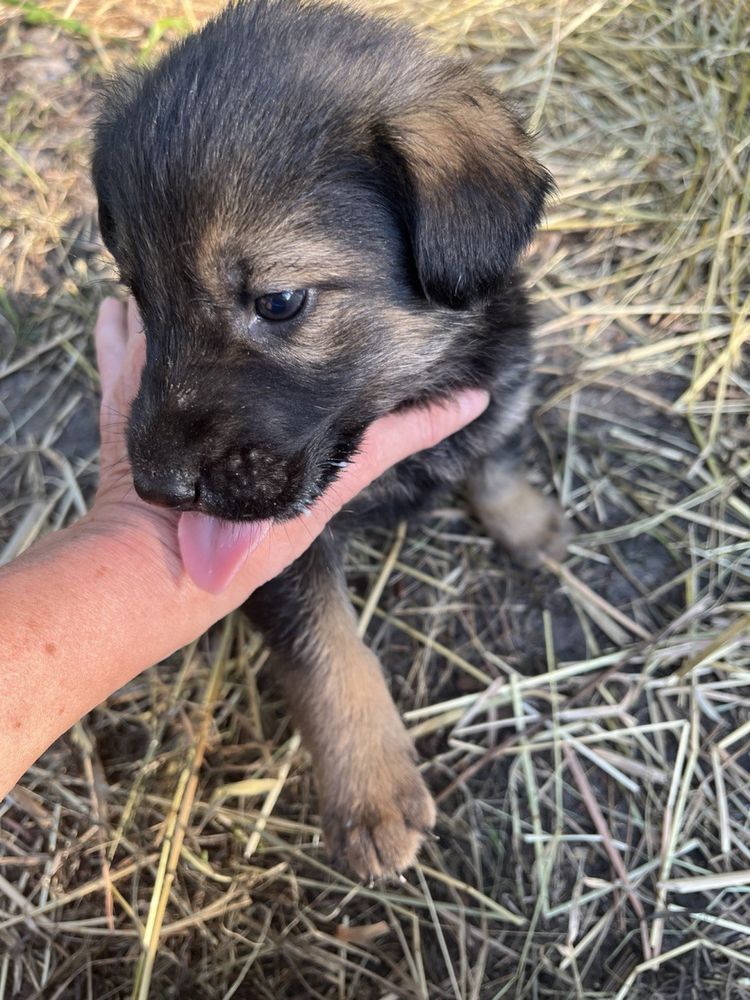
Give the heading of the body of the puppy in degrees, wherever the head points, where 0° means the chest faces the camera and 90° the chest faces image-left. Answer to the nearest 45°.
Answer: approximately 45°
